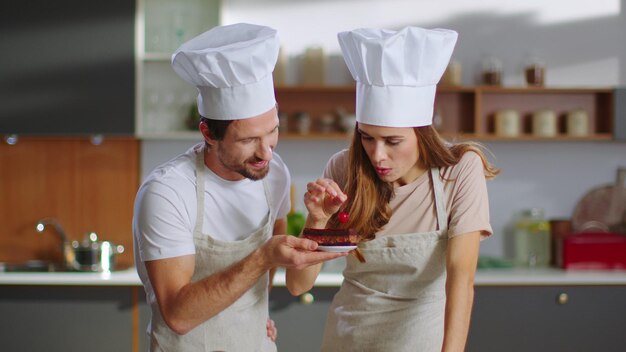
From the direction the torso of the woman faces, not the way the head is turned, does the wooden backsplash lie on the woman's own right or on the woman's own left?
on the woman's own right

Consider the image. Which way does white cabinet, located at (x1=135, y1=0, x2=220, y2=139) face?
toward the camera

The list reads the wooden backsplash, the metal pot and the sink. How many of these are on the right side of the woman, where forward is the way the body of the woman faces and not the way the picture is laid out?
3

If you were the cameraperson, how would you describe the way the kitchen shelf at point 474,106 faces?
facing the viewer

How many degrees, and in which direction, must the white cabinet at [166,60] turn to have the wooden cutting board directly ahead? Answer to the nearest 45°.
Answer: approximately 90° to its left

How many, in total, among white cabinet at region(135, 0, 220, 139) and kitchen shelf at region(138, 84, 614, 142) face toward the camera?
2

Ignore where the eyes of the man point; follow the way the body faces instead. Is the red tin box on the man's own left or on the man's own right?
on the man's own left

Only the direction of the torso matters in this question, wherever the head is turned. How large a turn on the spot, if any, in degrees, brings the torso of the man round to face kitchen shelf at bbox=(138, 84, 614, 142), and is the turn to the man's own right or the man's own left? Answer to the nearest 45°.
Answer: approximately 90° to the man's own left

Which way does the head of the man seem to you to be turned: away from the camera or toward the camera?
toward the camera

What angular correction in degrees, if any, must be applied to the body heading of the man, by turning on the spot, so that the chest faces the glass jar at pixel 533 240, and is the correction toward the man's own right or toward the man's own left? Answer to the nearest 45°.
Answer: approximately 90° to the man's own left

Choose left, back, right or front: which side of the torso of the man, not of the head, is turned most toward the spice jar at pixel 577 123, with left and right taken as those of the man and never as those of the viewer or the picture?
left

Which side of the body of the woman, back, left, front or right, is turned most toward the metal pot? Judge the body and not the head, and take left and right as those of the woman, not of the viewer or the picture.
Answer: right

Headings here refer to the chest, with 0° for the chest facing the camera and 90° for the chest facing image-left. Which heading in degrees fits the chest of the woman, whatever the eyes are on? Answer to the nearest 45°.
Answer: approximately 45°

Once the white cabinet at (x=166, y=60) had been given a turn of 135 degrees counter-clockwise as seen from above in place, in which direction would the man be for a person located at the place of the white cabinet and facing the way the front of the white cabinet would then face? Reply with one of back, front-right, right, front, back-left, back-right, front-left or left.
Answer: back-right

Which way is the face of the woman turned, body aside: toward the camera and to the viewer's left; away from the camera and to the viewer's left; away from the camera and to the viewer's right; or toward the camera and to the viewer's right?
toward the camera and to the viewer's left

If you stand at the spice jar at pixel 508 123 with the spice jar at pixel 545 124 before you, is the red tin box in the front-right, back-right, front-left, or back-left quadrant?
front-right
